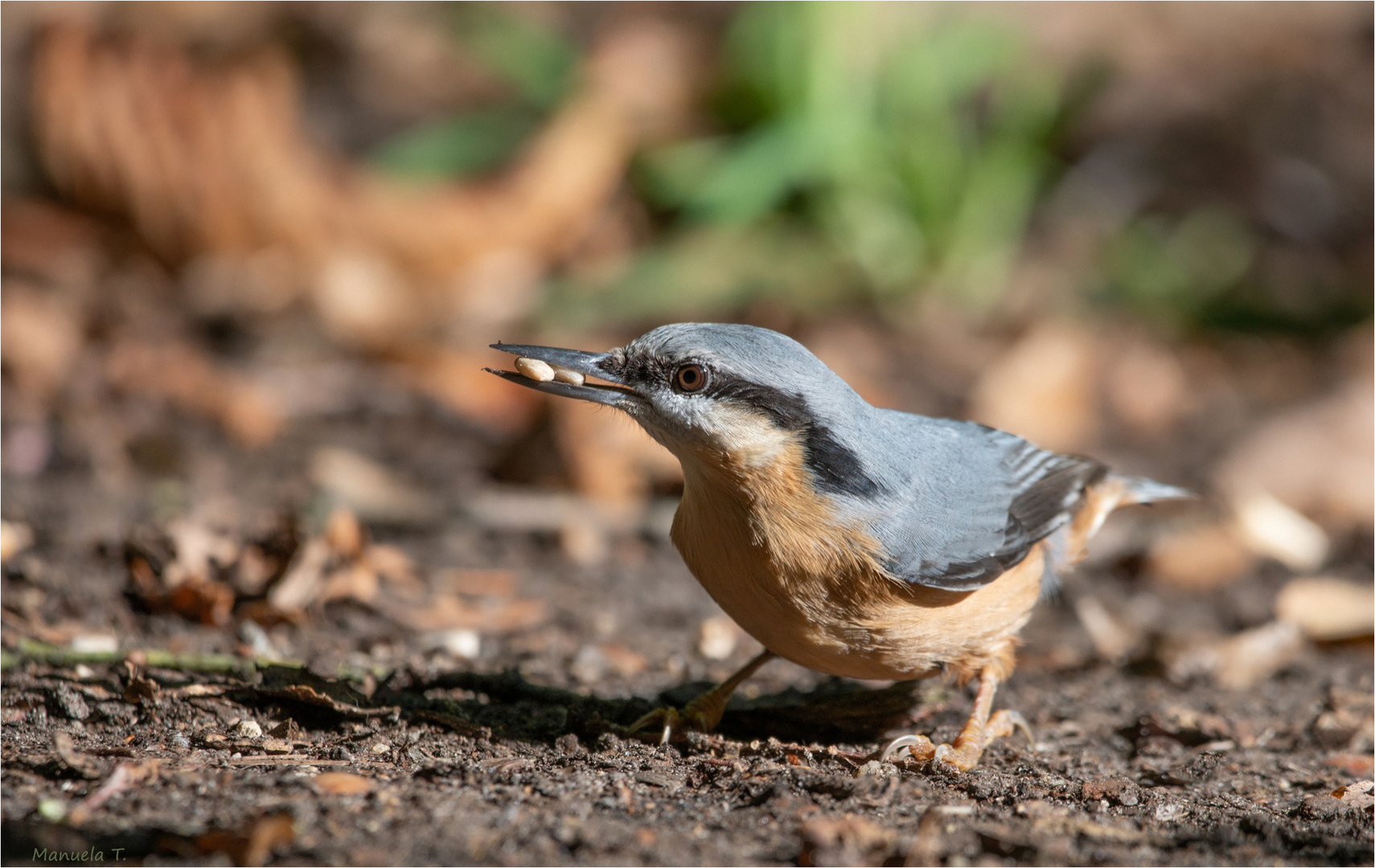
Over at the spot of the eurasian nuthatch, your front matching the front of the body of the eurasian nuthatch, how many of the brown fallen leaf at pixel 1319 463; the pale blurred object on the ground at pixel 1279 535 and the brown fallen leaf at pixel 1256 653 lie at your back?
3

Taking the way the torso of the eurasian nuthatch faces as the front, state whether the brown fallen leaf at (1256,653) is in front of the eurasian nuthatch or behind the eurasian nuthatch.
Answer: behind

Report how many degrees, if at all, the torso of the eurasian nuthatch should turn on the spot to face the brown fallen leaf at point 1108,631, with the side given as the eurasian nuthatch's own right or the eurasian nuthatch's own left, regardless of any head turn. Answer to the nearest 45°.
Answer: approximately 180°

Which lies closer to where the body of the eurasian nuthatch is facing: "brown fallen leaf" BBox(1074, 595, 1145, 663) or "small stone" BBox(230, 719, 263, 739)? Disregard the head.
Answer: the small stone

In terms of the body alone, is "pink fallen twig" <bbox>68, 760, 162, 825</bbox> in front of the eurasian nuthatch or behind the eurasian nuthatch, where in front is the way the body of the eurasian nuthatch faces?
in front

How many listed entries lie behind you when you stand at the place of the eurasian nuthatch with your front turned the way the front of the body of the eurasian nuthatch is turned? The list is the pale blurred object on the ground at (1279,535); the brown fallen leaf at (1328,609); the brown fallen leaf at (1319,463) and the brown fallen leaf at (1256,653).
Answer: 4

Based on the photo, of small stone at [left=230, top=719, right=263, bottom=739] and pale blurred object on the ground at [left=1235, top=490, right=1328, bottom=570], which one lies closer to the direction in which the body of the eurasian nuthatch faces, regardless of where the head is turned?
the small stone

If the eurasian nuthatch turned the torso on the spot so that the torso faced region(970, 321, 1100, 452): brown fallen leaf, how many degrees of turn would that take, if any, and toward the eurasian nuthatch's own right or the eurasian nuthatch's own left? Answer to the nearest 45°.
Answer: approximately 135° to the eurasian nuthatch's own right

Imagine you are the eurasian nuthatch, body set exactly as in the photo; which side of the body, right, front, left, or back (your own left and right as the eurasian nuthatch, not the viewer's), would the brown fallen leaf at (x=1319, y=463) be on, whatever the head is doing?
back

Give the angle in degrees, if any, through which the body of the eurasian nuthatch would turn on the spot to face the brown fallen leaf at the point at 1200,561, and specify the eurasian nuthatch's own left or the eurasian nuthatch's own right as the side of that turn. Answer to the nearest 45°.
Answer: approximately 180°

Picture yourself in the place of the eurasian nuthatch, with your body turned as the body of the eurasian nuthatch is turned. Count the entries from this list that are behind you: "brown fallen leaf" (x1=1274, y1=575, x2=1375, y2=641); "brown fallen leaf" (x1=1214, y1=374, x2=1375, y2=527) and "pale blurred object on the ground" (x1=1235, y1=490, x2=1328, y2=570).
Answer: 3

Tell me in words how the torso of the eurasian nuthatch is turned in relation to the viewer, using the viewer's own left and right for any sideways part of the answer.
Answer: facing the viewer and to the left of the viewer

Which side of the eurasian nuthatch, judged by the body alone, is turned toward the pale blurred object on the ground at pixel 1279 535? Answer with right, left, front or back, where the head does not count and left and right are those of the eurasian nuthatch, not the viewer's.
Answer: back

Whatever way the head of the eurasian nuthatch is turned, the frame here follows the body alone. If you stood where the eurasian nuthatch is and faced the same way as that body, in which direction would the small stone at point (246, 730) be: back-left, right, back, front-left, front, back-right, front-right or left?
front-right

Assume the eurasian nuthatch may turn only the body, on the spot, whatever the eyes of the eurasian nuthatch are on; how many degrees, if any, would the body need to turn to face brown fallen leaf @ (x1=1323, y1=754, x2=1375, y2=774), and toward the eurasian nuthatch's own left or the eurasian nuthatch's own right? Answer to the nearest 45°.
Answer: approximately 135° to the eurasian nuthatch's own left
